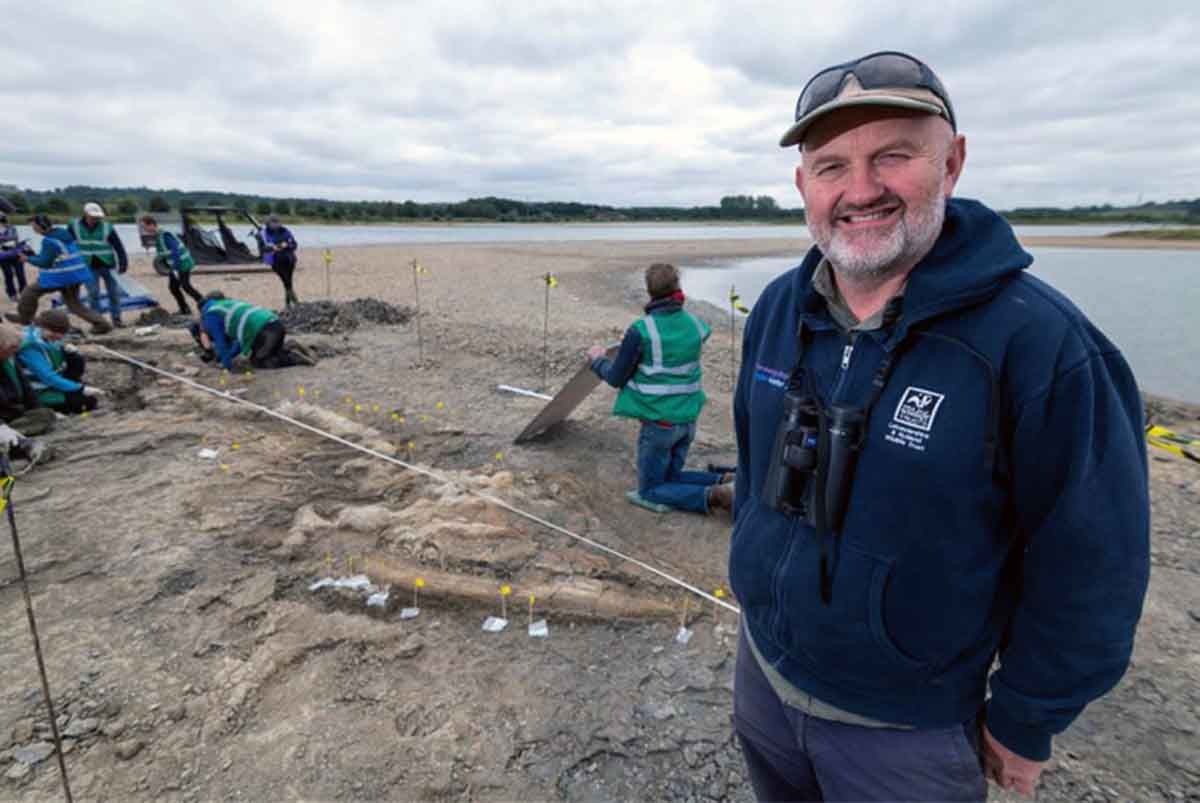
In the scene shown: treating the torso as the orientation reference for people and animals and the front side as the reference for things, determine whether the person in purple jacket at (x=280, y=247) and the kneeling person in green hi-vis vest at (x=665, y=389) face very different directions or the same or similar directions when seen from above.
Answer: very different directions

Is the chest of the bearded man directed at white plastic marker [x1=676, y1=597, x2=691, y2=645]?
no

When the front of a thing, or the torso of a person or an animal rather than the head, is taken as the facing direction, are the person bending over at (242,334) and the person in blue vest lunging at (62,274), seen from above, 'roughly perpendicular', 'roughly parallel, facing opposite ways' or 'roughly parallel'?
roughly parallel

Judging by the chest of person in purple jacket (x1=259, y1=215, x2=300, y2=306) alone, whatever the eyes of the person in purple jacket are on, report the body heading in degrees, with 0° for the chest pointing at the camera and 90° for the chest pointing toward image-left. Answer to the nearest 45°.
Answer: approximately 0°

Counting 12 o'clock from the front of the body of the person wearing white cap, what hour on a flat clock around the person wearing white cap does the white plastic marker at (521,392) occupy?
The white plastic marker is roughly at 11 o'clock from the person wearing white cap.

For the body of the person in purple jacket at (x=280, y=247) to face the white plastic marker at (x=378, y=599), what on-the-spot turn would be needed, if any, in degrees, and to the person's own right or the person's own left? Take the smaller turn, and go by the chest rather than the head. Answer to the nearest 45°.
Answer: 0° — they already face it

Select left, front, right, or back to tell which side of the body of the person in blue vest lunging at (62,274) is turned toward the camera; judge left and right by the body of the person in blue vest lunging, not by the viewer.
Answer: left

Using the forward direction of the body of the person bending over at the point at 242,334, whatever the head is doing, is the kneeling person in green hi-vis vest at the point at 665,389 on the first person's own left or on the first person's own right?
on the first person's own left

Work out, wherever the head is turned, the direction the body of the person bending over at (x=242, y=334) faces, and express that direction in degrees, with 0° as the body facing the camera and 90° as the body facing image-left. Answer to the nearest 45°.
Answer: approximately 90°

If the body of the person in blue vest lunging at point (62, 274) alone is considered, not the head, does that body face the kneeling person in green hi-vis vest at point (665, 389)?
no

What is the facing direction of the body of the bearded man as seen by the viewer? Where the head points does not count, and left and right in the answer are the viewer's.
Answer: facing the viewer and to the left of the viewer

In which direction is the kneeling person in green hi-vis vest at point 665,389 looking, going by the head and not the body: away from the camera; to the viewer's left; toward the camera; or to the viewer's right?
away from the camera

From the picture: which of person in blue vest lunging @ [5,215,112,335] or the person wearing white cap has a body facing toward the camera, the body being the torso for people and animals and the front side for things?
the person wearing white cap

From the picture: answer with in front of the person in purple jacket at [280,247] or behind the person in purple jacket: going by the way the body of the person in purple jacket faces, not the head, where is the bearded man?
in front

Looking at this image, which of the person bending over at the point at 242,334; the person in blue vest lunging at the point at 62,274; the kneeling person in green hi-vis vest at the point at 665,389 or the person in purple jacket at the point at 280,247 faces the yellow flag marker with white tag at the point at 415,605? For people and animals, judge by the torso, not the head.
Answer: the person in purple jacket

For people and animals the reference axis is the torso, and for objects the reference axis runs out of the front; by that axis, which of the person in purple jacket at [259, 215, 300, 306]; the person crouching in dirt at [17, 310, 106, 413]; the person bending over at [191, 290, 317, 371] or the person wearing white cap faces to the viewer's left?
the person bending over

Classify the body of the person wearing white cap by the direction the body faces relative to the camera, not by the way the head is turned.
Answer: toward the camera

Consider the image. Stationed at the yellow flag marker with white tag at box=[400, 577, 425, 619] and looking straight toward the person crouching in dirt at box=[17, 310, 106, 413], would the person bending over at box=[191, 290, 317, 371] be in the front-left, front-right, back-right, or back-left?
front-right

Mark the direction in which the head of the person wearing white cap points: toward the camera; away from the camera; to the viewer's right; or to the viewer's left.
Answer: toward the camera

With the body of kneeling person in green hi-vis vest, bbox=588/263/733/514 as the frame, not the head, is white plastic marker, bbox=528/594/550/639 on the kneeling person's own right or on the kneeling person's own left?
on the kneeling person's own left
